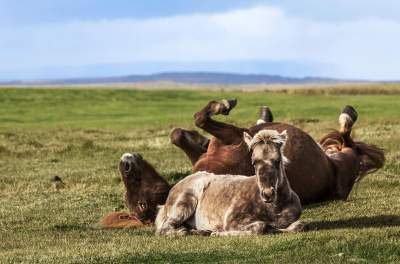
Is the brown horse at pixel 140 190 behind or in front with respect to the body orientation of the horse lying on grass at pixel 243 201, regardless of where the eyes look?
behind

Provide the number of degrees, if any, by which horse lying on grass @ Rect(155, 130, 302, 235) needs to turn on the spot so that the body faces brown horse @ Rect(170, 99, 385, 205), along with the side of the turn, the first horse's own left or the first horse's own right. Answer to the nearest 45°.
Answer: approximately 135° to the first horse's own left

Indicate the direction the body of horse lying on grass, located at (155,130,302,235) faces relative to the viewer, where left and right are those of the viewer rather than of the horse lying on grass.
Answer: facing the viewer and to the right of the viewer
